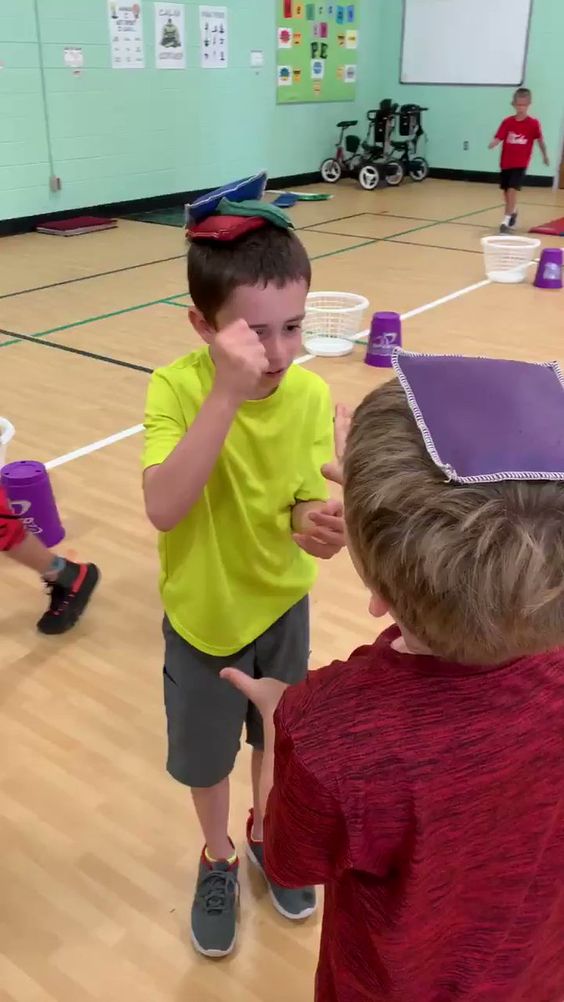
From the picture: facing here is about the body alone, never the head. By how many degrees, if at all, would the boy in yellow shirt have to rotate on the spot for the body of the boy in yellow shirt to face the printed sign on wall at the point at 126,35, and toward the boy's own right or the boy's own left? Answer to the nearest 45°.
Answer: approximately 135° to the boy's own left

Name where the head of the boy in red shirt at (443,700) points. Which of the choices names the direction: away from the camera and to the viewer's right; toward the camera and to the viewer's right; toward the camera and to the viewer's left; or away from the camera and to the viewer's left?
away from the camera and to the viewer's left

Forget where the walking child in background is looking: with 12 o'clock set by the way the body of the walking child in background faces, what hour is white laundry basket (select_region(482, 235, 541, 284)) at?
The white laundry basket is roughly at 12 o'clock from the walking child in background.

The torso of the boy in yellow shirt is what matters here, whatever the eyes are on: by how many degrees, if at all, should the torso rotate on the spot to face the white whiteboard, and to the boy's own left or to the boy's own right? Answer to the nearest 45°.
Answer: approximately 135° to the boy's own left

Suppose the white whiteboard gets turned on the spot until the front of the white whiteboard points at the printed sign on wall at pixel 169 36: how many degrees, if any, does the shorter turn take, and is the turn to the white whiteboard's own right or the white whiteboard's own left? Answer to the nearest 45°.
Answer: approximately 45° to the white whiteboard's own right

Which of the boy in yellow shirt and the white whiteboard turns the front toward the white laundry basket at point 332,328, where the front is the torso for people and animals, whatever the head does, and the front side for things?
the white whiteboard

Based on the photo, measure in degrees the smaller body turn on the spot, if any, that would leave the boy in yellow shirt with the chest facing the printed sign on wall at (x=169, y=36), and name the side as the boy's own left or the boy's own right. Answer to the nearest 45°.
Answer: approximately 135° to the boy's own left

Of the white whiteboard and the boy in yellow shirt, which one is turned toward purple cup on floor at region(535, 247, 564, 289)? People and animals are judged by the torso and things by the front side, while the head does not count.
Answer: the white whiteboard

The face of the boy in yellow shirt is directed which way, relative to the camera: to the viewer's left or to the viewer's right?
to the viewer's right

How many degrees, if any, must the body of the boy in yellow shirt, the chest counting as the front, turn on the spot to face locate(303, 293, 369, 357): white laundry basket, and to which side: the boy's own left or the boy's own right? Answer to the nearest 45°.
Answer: approximately 135° to the boy's own left

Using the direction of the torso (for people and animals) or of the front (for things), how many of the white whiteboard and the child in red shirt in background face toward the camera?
2

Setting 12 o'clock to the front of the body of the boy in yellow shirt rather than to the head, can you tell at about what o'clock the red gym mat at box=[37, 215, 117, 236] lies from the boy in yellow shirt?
The red gym mat is roughly at 7 o'clock from the boy in yellow shirt.

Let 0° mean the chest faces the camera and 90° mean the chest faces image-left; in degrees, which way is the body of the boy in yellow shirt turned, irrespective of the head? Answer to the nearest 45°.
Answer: approximately 315°
